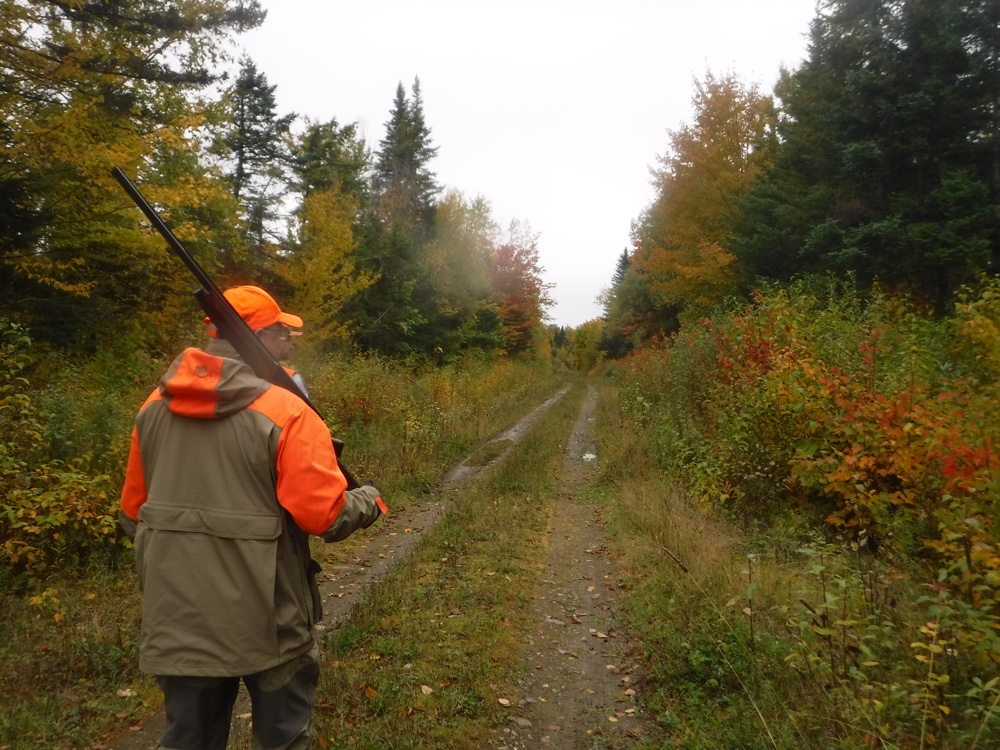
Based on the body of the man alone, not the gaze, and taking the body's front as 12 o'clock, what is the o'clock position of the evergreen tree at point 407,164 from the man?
The evergreen tree is roughly at 11 o'clock from the man.

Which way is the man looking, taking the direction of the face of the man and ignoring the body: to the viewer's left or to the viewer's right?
to the viewer's right

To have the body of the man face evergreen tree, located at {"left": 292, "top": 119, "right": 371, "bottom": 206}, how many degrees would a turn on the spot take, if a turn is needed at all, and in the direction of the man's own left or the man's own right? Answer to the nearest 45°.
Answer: approximately 45° to the man's own left

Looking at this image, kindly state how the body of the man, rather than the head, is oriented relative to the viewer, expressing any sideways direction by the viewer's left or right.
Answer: facing away from the viewer and to the right of the viewer

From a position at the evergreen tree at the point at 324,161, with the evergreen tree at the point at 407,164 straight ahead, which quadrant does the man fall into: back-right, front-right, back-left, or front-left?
back-right

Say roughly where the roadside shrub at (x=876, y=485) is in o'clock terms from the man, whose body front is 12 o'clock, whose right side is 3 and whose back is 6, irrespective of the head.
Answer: The roadside shrub is roughly at 1 o'clock from the man.

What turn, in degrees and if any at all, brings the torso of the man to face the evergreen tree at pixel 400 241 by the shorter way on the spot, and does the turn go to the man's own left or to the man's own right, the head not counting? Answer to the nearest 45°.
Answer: approximately 45° to the man's own left
